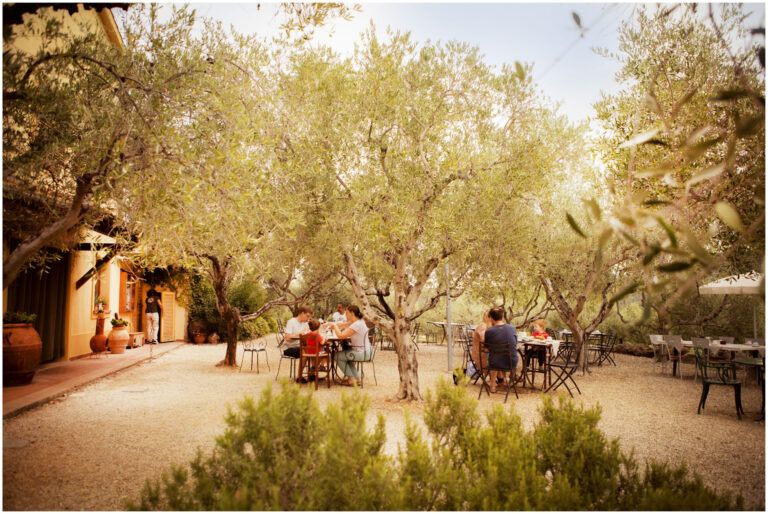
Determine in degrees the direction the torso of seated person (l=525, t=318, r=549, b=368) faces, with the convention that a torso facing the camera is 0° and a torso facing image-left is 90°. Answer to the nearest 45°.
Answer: approximately 45°

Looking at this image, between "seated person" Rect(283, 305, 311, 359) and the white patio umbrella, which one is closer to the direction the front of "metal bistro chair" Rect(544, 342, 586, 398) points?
the seated person

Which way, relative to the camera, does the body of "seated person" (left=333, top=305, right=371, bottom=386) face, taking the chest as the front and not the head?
to the viewer's left

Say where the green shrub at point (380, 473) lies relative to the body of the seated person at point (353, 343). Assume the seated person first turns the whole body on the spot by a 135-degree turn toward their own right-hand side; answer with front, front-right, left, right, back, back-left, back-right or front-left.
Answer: back-right

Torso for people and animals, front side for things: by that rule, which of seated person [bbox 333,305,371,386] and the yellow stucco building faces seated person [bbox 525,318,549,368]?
the yellow stucco building

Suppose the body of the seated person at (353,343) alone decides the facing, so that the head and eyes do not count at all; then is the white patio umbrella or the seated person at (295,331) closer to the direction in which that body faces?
the seated person

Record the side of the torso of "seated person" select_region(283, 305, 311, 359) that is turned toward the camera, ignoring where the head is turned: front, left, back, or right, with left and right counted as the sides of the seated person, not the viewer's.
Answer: right

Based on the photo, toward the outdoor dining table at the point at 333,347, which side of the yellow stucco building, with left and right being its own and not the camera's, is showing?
front

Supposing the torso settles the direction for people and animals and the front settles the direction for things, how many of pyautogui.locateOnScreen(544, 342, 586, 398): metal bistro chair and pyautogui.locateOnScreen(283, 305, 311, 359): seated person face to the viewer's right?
1

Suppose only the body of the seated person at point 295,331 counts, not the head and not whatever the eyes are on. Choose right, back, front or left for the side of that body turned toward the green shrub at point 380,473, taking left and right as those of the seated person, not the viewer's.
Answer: right

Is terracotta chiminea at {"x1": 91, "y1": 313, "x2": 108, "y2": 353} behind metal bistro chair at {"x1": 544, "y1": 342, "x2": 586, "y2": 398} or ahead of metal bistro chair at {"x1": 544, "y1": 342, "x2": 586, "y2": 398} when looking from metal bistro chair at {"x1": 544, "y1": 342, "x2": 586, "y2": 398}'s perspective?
ahead

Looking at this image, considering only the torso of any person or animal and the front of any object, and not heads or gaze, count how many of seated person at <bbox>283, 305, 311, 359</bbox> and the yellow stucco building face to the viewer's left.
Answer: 0

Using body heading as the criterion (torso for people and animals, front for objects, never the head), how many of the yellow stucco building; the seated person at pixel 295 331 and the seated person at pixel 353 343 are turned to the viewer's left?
1
